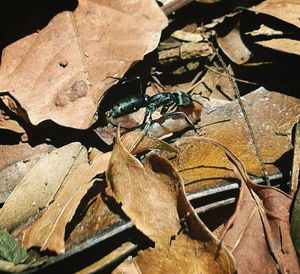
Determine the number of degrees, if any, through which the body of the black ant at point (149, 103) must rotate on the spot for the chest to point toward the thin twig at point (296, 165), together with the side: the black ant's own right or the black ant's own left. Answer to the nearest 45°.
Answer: approximately 45° to the black ant's own right

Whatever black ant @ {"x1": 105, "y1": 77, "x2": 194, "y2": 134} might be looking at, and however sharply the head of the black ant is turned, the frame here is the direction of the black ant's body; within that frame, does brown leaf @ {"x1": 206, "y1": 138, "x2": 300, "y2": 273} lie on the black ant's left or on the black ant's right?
on the black ant's right

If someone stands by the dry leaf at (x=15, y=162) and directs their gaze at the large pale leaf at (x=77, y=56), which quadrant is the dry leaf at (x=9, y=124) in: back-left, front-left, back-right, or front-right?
front-left

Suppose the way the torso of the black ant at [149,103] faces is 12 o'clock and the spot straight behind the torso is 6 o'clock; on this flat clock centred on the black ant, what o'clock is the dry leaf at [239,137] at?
The dry leaf is roughly at 2 o'clock from the black ant.

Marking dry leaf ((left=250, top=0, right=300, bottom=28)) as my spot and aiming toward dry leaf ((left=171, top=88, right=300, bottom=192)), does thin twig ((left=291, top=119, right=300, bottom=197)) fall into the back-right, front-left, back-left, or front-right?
front-left

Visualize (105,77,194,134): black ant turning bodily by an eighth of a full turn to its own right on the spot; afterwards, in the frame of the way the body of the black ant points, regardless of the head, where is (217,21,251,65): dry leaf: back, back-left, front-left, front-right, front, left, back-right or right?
front-left

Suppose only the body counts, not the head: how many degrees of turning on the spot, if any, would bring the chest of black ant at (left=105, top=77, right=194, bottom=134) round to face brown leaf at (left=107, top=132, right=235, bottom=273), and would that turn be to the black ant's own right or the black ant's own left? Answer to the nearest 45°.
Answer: approximately 90° to the black ant's own right

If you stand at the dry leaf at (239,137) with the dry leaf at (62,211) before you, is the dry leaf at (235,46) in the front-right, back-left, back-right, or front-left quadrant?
back-right

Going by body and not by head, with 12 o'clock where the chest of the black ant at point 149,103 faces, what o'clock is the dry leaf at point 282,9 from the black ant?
The dry leaf is roughly at 12 o'clock from the black ant.

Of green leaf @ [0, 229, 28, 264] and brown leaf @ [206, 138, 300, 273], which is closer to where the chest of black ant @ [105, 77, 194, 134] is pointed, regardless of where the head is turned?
the brown leaf

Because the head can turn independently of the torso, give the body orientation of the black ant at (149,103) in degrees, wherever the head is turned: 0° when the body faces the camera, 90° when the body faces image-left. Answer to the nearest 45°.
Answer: approximately 270°

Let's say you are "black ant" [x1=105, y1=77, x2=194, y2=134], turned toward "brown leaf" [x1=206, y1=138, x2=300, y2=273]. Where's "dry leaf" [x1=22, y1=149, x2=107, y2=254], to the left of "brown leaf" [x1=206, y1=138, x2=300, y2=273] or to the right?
right

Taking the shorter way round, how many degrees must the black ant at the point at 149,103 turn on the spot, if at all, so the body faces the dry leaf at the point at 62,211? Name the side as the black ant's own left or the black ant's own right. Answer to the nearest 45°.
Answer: approximately 135° to the black ant's own right

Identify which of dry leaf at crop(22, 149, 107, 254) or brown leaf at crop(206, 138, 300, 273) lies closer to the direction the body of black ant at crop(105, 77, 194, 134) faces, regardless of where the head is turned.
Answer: the brown leaf

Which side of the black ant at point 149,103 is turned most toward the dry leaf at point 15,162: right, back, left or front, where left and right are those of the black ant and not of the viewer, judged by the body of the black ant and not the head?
back
